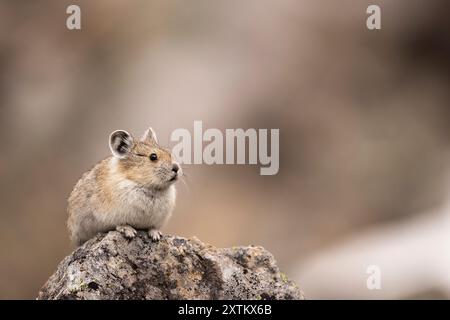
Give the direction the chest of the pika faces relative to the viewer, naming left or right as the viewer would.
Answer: facing the viewer and to the right of the viewer
